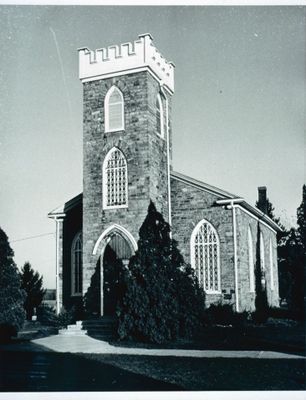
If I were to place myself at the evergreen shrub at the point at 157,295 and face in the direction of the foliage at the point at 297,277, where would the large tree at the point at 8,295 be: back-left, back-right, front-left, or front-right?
back-left

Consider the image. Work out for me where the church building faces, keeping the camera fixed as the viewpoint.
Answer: facing the viewer and to the left of the viewer

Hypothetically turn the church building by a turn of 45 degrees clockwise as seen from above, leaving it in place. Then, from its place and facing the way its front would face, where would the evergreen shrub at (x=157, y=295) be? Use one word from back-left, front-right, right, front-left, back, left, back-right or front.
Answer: left

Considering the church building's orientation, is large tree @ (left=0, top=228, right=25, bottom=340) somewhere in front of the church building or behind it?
in front

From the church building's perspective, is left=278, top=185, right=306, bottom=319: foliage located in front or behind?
behind
